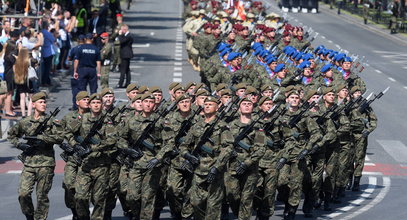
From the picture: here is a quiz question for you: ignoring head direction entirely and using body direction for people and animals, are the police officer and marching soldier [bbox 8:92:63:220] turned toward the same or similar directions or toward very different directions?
very different directions

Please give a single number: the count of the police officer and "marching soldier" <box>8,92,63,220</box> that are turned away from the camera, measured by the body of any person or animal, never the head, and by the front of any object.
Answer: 1

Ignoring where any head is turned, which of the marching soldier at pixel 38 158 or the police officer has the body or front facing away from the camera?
the police officer

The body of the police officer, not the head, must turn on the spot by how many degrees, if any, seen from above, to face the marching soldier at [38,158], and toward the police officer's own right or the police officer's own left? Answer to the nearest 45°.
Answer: approximately 180°

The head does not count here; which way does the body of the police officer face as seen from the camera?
away from the camera

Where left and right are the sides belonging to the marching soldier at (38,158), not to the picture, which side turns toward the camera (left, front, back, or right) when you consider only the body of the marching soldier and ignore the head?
front
